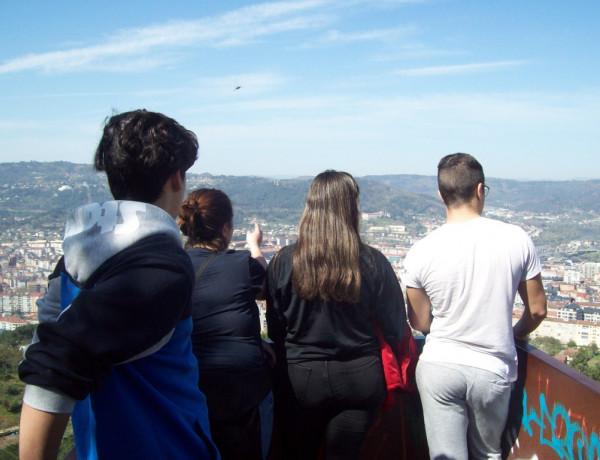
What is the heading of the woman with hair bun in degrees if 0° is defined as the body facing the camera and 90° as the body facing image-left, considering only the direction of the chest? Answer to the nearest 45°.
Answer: approximately 225°

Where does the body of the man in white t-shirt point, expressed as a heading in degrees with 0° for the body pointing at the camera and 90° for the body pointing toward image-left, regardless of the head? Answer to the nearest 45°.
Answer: approximately 180°

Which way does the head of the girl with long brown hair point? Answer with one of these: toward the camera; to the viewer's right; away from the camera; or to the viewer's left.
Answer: away from the camera

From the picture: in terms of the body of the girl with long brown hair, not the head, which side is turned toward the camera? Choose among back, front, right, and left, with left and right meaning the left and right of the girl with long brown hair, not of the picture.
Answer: back

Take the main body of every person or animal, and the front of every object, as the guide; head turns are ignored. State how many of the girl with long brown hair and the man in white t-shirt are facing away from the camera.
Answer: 2

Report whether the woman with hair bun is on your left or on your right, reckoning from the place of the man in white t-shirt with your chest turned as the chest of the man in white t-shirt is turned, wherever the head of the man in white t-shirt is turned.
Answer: on your left

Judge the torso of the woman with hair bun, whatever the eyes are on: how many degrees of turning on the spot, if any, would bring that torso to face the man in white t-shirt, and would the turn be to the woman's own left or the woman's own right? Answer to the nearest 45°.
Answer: approximately 45° to the woman's own right
